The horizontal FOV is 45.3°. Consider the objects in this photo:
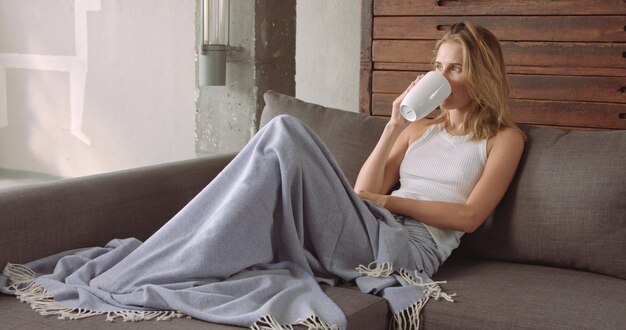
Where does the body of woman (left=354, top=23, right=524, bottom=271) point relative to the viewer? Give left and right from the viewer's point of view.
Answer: facing the viewer and to the left of the viewer

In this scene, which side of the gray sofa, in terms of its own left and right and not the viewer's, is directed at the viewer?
front

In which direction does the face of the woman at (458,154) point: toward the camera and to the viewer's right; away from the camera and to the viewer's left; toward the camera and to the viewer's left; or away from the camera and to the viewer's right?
toward the camera and to the viewer's left
